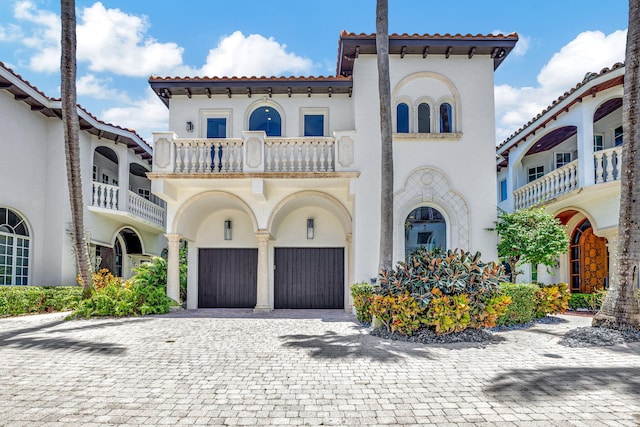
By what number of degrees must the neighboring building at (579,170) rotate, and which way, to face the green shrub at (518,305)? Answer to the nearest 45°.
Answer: approximately 45° to its left

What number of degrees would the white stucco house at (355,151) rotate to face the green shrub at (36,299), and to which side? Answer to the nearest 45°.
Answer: approximately 90° to its right

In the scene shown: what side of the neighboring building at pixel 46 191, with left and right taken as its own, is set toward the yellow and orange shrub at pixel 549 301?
front

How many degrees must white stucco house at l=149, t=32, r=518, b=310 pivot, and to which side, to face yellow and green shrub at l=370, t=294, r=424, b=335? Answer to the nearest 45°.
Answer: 0° — it already faces it

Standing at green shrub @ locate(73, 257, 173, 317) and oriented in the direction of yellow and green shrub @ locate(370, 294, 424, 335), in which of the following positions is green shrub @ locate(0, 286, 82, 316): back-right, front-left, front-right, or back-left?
back-right

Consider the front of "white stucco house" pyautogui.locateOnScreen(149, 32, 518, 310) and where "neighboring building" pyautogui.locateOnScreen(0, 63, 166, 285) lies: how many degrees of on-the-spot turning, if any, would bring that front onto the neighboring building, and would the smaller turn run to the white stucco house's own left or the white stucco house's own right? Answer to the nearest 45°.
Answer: approximately 90° to the white stucco house's own right

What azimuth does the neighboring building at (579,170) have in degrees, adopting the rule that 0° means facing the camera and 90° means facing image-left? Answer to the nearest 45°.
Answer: approximately 45°

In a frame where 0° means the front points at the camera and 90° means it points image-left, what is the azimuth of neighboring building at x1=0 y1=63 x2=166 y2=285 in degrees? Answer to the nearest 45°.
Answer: approximately 315°

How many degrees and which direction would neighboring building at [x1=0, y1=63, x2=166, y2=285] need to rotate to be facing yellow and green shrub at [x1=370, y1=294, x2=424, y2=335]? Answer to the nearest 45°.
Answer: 0° — it already faces it

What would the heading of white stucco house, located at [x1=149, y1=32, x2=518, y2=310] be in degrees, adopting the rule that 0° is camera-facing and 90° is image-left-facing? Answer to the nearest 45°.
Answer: approximately 0°

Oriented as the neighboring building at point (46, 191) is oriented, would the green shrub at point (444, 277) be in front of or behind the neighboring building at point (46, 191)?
in front

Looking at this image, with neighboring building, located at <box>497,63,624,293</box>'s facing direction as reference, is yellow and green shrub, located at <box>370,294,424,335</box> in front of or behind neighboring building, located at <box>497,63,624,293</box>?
in front

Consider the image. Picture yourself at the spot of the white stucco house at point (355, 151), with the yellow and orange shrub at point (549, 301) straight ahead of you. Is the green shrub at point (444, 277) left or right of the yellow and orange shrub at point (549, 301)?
right

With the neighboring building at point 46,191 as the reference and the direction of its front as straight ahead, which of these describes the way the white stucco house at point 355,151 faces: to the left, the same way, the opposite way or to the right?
to the right
